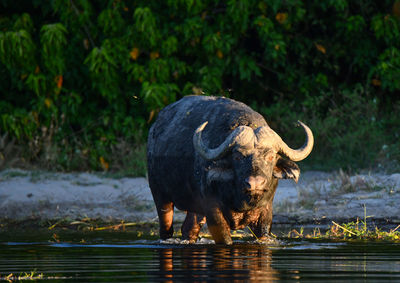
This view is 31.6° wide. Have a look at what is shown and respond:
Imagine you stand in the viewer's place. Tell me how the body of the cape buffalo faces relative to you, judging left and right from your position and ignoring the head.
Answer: facing the viewer and to the right of the viewer
